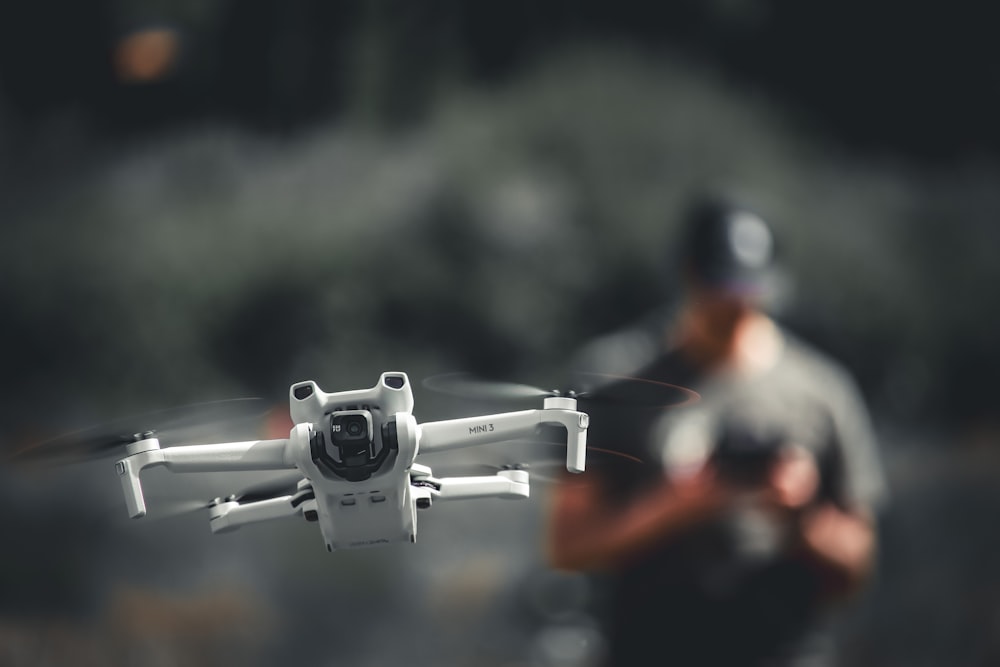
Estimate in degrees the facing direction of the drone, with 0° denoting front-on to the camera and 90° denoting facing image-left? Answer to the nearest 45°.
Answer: approximately 0°

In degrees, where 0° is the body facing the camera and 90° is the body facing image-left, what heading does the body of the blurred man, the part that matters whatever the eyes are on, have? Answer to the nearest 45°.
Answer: approximately 0°

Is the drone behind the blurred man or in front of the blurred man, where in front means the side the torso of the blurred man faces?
in front

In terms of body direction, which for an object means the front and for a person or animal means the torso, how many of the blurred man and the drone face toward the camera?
2

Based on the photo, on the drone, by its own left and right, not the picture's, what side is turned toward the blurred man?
back
